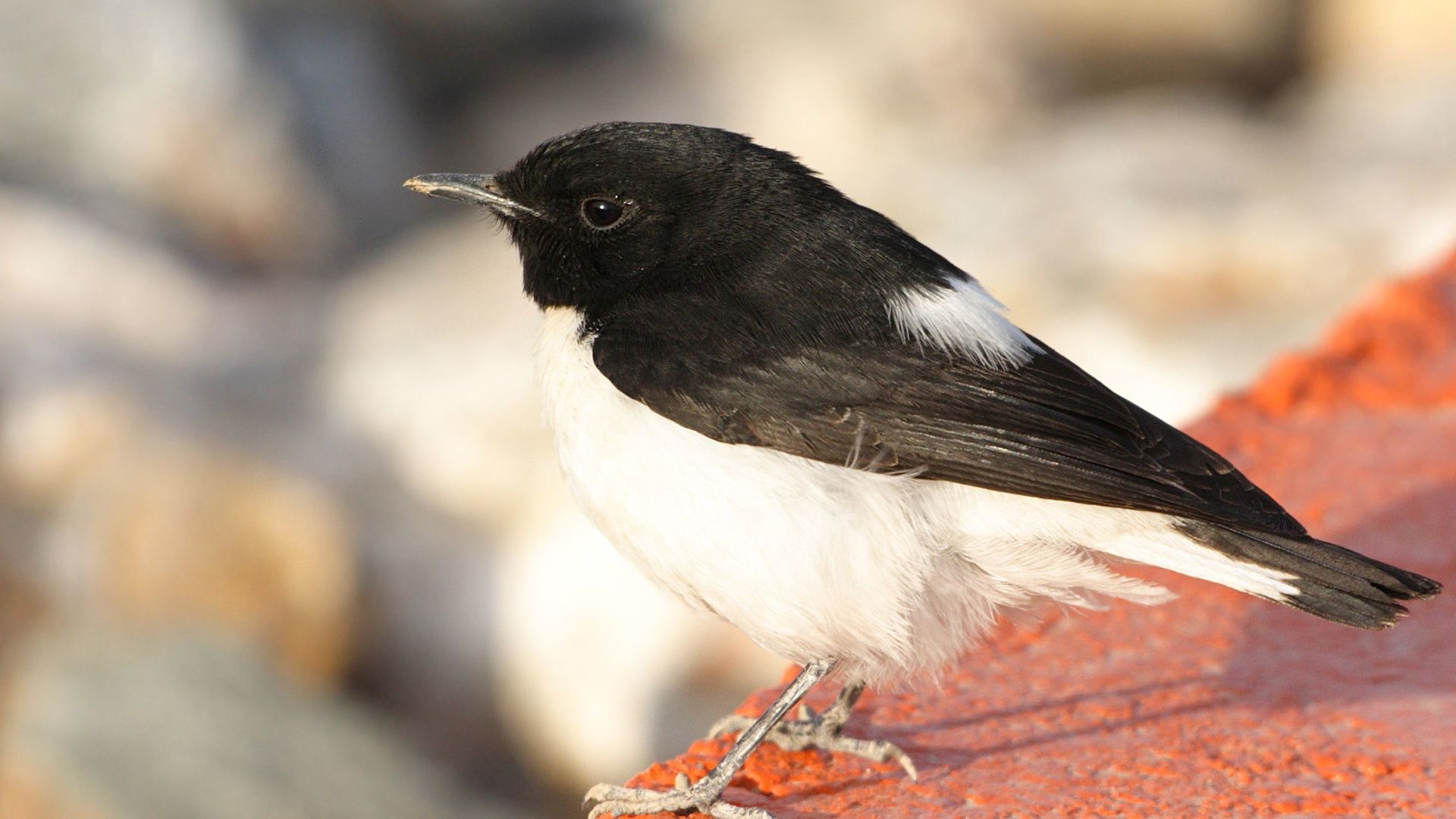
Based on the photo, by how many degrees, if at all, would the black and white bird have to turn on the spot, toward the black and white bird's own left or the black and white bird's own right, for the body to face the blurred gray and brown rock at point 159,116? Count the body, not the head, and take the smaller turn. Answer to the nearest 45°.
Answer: approximately 45° to the black and white bird's own right

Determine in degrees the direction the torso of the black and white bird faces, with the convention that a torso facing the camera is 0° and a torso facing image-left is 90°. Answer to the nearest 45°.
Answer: approximately 90°

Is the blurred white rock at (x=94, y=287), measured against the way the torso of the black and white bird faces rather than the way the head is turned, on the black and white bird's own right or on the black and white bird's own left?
on the black and white bird's own right
